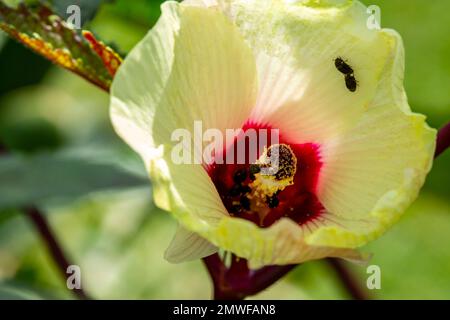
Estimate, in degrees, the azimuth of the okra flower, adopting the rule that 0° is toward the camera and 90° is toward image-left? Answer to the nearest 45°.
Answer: approximately 0°
